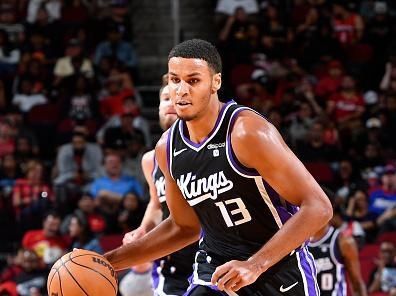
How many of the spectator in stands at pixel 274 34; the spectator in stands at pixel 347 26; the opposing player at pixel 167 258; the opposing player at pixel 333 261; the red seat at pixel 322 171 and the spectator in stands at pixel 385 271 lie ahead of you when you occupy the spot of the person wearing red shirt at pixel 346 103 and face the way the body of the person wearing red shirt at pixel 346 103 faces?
4

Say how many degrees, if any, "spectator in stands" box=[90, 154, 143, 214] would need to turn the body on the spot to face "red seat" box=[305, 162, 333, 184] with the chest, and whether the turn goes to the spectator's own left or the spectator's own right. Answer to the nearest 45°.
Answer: approximately 90° to the spectator's own left

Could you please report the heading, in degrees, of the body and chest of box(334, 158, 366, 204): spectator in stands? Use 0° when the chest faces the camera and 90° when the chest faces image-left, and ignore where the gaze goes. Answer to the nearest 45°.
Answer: approximately 45°

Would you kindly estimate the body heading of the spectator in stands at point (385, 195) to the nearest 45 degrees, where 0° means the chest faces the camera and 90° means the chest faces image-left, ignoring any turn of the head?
approximately 0°

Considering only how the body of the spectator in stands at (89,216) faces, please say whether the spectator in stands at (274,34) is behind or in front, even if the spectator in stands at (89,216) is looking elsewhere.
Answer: behind

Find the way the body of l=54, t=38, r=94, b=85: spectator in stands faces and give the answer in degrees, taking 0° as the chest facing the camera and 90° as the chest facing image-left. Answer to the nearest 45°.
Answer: approximately 0°
